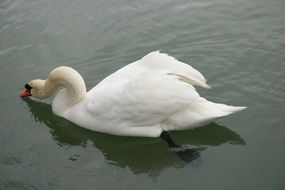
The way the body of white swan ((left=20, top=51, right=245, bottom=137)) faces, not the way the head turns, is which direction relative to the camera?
to the viewer's left
